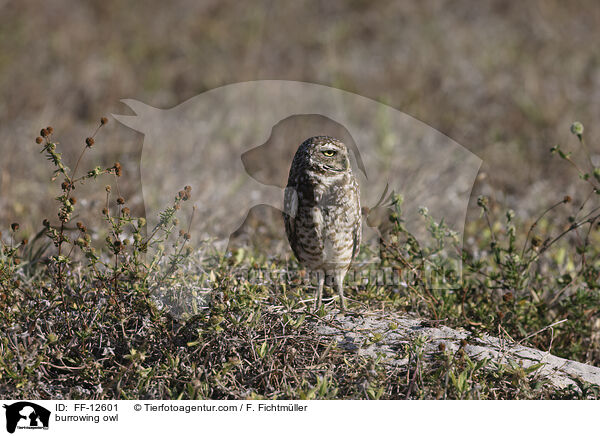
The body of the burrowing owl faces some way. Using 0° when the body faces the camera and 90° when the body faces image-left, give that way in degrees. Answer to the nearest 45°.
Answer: approximately 315°
